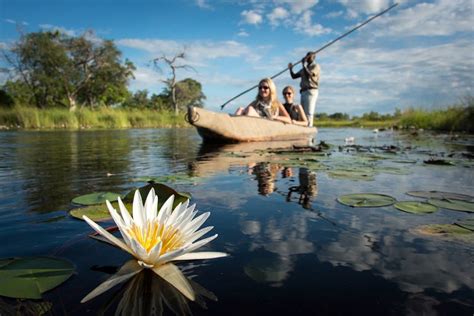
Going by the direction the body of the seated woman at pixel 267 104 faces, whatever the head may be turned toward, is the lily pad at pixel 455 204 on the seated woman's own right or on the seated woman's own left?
on the seated woman's own left

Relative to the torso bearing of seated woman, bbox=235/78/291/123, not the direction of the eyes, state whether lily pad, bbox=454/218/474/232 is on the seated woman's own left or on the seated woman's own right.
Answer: on the seated woman's own left

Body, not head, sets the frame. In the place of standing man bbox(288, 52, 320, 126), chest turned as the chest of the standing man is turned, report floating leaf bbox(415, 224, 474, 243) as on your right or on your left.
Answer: on your left

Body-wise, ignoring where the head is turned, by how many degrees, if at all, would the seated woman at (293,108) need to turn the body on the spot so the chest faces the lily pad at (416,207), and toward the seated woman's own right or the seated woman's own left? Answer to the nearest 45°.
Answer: approximately 45° to the seated woman's own left

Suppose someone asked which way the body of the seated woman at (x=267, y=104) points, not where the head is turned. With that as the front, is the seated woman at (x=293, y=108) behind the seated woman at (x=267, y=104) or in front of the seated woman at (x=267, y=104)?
behind

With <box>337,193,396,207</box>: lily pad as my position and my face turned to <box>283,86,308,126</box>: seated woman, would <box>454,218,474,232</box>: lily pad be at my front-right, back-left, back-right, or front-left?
back-right

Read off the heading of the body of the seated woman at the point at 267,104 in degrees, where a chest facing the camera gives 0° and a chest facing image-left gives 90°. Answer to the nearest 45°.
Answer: approximately 45°

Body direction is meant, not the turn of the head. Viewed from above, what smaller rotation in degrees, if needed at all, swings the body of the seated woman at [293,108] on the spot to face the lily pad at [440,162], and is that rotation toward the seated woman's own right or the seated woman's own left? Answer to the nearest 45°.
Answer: approximately 45° to the seated woman's own left

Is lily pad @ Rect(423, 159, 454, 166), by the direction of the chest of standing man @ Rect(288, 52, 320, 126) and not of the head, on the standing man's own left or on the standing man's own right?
on the standing man's own left
